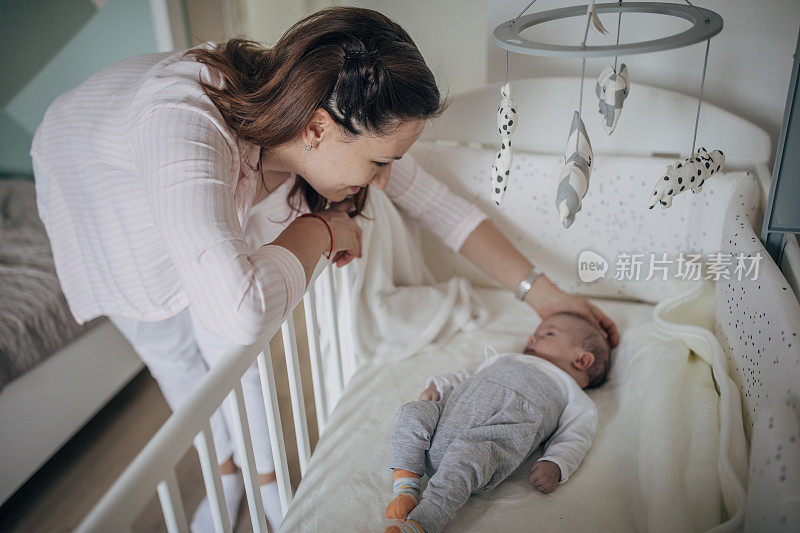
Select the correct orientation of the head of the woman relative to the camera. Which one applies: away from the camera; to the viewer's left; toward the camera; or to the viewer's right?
to the viewer's right

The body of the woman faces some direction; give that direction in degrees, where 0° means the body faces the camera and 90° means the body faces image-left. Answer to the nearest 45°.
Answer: approximately 270°

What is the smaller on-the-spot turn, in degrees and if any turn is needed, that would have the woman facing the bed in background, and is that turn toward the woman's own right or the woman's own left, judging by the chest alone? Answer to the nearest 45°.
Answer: approximately 135° to the woman's own left
